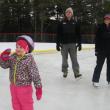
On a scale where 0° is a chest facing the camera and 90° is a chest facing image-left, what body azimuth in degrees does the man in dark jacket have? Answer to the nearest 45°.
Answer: approximately 0°

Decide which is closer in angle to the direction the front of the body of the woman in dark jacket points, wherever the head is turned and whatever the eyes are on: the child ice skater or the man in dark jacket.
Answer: the child ice skater

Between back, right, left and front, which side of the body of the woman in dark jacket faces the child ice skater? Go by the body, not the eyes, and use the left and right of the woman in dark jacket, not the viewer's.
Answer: front

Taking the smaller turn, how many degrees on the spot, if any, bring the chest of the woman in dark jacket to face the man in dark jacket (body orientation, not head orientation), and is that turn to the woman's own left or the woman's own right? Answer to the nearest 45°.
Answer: approximately 135° to the woman's own right

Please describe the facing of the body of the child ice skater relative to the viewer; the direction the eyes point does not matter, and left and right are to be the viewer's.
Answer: facing the viewer and to the left of the viewer

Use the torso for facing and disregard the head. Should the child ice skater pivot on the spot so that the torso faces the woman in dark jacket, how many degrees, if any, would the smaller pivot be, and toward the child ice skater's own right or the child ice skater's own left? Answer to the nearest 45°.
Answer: approximately 180°

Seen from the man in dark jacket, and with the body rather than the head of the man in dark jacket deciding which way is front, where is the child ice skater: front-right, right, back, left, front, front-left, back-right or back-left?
front

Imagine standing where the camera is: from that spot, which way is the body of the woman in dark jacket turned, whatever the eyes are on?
toward the camera

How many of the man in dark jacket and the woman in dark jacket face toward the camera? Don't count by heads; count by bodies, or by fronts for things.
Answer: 2
